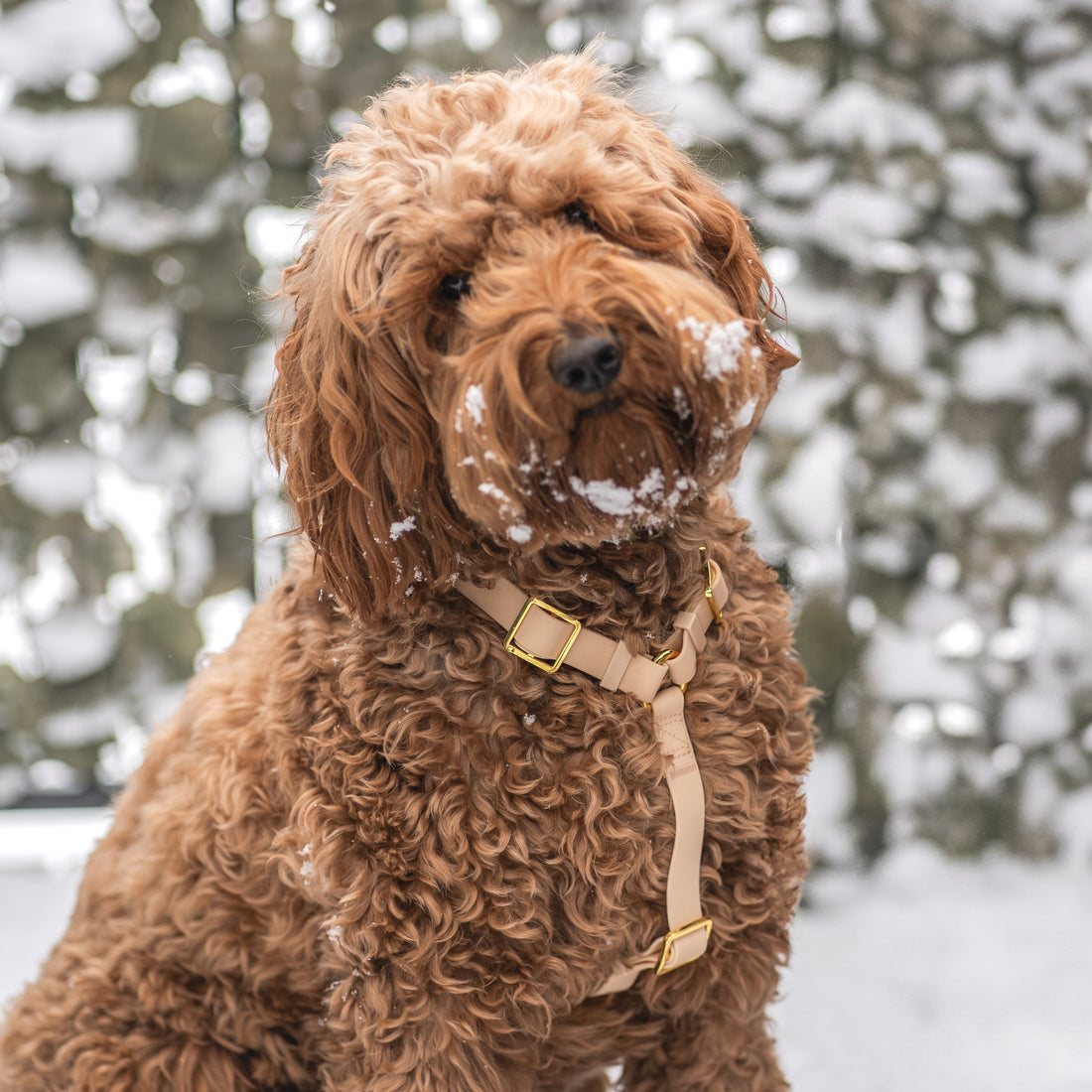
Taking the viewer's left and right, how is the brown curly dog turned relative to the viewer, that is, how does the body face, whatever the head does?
facing the viewer and to the right of the viewer
